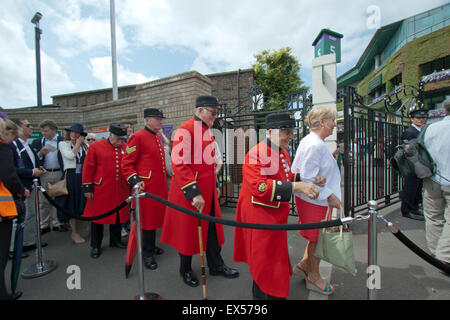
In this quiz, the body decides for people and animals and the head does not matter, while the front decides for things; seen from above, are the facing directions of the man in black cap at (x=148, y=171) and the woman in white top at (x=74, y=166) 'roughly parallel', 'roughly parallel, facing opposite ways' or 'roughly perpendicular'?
roughly parallel

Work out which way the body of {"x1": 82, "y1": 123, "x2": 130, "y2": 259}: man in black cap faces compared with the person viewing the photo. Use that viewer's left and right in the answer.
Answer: facing the viewer and to the right of the viewer

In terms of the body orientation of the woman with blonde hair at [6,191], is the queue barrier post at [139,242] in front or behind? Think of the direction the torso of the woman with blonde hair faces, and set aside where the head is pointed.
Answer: in front

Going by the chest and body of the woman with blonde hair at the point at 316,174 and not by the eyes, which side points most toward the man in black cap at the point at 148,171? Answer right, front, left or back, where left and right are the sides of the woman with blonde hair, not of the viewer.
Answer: back

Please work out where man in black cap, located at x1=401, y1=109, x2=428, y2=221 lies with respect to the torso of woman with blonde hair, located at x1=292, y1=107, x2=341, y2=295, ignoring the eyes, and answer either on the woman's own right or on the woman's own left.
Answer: on the woman's own left

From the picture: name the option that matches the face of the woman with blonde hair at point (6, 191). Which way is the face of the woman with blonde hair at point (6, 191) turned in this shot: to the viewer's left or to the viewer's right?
to the viewer's right

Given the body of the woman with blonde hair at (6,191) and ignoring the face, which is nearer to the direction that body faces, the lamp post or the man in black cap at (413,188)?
the man in black cap

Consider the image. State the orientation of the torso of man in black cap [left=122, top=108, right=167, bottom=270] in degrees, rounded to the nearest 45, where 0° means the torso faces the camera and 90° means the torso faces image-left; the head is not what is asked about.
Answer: approximately 315°

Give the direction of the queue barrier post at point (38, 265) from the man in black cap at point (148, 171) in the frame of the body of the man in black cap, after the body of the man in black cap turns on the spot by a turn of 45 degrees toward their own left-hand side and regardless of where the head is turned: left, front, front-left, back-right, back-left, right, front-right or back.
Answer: back

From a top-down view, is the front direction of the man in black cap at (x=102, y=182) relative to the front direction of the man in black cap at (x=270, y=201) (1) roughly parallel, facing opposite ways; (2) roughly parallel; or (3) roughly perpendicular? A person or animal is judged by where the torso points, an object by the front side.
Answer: roughly parallel

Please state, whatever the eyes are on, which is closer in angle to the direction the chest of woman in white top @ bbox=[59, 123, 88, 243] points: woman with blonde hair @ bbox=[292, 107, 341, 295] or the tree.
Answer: the woman with blonde hair

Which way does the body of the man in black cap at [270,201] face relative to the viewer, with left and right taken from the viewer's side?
facing to the right of the viewer

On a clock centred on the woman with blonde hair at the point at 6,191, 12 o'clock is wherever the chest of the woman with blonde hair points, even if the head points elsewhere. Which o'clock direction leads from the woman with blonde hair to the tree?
The tree is roughly at 11 o'clock from the woman with blonde hair.

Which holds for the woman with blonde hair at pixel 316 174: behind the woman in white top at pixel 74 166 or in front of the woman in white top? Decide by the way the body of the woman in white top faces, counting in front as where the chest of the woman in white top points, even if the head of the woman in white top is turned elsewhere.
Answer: in front

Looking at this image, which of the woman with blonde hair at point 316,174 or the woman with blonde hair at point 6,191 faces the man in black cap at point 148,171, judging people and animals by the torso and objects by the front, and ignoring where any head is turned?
the woman with blonde hair at point 6,191
